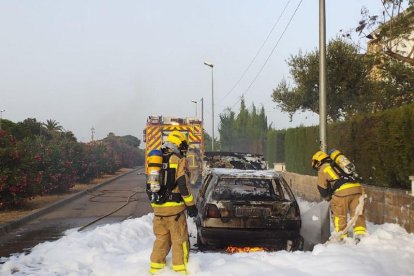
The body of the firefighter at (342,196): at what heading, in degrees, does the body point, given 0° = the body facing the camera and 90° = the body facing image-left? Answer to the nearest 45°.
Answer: approximately 90°

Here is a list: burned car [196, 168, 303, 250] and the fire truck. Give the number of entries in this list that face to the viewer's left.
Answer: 0

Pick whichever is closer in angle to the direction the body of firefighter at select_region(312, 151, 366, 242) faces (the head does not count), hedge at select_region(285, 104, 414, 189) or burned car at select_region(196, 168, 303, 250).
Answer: the burned car

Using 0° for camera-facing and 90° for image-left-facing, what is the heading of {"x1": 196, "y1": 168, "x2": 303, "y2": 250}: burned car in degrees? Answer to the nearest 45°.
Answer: approximately 180°

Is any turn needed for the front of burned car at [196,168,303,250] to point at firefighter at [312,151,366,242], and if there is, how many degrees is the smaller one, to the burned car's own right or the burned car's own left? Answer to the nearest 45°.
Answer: approximately 90° to the burned car's own right

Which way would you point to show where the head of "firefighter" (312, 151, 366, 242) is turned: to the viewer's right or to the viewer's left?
to the viewer's left

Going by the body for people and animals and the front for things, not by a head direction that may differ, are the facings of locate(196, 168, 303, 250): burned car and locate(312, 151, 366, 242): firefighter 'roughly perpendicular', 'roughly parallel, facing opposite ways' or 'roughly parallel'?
roughly perpendicular

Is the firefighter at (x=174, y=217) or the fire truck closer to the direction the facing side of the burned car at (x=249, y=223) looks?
the fire truck
